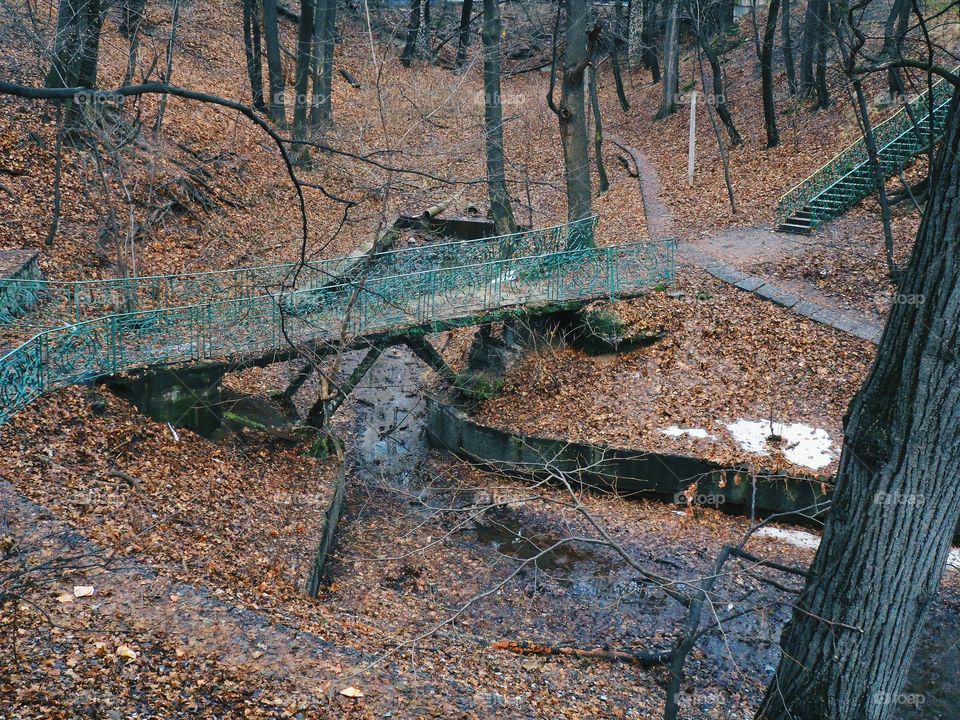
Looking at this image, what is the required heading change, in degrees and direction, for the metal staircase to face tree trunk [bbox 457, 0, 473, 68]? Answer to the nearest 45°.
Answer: approximately 90° to its right

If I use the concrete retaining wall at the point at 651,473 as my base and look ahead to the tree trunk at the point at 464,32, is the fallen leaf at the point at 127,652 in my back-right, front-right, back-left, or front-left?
back-left

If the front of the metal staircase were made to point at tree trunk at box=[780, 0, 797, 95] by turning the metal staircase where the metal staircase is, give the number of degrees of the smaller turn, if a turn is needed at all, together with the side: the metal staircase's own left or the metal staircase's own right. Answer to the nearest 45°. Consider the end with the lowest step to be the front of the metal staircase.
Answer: approximately 135° to the metal staircase's own right

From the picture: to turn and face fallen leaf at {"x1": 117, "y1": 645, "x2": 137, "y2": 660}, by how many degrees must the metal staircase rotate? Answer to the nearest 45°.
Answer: approximately 45° to its left

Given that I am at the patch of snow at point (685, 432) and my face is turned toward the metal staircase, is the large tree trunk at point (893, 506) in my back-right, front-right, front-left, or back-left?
back-right

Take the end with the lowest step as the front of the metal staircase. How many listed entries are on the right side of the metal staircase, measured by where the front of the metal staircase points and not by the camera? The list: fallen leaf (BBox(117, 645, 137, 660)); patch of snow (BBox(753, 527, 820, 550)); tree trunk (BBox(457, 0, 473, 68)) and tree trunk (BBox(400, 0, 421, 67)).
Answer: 2

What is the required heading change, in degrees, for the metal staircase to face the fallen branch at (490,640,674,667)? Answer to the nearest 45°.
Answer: approximately 45° to its left

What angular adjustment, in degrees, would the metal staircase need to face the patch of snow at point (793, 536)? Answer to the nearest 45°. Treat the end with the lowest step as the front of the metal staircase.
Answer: approximately 45° to its left

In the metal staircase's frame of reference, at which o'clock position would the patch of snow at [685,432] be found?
The patch of snow is roughly at 11 o'clock from the metal staircase.

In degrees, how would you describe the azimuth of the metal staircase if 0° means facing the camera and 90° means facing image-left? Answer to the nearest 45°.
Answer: approximately 45°
